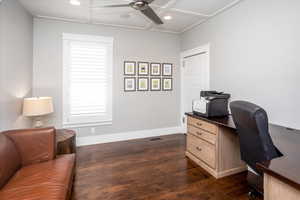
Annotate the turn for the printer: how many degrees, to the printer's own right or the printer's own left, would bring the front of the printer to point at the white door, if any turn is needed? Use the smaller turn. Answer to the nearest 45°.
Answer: approximately 135° to the printer's own right

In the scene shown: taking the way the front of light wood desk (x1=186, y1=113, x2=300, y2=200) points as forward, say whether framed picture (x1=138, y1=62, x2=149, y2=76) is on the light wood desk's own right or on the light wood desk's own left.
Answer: on the light wood desk's own right

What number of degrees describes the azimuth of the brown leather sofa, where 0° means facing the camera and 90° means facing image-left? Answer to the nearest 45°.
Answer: approximately 270°

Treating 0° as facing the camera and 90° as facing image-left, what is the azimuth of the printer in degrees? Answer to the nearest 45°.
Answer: approximately 45°

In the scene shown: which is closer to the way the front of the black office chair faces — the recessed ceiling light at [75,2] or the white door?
the white door

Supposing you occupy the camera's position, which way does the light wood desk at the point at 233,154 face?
facing the viewer and to the left of the viewer

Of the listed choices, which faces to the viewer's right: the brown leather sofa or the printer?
the brown leather sofa

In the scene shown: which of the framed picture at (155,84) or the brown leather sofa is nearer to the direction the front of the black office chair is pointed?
the framed picture

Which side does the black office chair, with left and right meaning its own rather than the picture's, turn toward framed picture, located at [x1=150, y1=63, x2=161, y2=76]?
left

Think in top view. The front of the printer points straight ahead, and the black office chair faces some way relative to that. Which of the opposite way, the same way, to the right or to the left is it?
the opposite way

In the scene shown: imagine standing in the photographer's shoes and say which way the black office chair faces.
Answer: facing away from the viewer and to the right of the viewer

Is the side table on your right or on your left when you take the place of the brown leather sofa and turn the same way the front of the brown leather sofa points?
on your left

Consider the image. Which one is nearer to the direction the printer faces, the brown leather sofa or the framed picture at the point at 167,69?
the brown leather sofa
